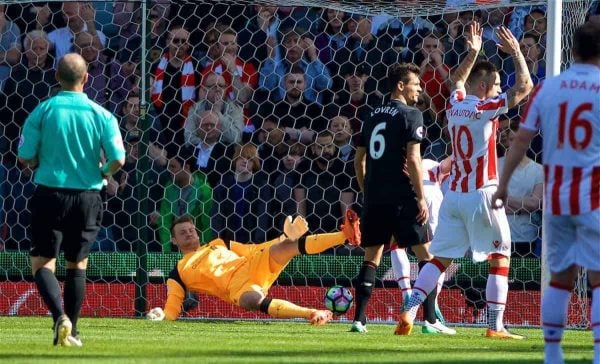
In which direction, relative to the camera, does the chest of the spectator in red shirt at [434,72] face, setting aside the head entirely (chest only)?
toward the camera

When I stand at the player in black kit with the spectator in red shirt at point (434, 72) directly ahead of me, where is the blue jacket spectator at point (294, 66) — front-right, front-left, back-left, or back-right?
front-left

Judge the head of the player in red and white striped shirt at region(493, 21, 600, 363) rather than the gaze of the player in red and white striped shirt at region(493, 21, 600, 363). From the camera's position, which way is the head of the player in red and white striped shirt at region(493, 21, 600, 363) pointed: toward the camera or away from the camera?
away from the camera

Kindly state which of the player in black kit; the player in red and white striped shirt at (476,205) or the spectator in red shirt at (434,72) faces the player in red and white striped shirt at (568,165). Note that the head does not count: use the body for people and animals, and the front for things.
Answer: the spectator in red shirt

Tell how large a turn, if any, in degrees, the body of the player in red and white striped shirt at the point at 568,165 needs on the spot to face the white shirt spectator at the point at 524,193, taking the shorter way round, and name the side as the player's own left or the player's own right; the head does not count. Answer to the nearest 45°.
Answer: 0° — they already face them

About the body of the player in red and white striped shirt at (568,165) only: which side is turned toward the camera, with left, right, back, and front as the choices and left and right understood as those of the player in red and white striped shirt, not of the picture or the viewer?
back

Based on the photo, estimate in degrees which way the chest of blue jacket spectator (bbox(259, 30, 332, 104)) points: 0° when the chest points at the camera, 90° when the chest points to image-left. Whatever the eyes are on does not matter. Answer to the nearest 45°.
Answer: approximately 0°

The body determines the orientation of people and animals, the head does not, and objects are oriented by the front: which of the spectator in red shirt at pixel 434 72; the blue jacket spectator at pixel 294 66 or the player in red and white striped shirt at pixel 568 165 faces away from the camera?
the player in red and white striped shirt

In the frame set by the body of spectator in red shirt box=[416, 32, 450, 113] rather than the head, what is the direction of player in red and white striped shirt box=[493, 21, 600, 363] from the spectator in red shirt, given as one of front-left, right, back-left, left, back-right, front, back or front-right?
front

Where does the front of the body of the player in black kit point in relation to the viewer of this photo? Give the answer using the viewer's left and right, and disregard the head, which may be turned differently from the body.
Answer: facing away from the viewer and to the right of the viewer

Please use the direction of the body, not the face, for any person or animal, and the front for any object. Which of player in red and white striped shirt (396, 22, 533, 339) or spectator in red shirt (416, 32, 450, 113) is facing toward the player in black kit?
the spectator in red shirt

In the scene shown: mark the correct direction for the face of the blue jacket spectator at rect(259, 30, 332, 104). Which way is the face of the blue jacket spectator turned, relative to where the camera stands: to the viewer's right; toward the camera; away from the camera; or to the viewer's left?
toward the camera

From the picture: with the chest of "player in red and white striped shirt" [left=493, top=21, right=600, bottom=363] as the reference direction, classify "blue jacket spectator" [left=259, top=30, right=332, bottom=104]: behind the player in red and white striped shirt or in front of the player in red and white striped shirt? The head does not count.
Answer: in front

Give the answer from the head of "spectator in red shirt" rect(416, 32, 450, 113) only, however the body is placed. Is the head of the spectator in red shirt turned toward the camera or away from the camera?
toward the camera

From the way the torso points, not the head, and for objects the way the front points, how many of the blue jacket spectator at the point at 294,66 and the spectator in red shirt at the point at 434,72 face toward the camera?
2

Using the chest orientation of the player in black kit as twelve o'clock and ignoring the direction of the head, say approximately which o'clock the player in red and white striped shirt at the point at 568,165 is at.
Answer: The player in red and white striped shirt is roughly at 4 o'clock from the player in black kit.
